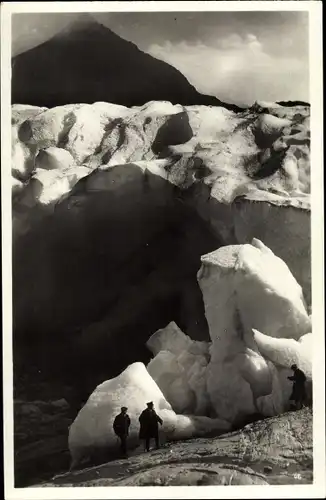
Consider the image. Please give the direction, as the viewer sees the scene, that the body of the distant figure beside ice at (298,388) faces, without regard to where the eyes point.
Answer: to the viewer's left
